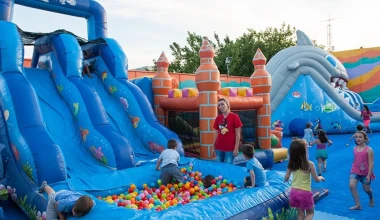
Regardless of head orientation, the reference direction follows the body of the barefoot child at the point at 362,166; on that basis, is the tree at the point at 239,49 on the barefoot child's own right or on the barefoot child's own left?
on the barefoot child's own right

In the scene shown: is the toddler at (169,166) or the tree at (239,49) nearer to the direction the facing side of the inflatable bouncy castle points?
the toddler

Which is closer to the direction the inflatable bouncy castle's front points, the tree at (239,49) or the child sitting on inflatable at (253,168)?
the child sitting on inflatable

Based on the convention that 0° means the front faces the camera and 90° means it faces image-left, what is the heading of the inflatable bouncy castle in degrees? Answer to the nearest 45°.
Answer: approximately 315°

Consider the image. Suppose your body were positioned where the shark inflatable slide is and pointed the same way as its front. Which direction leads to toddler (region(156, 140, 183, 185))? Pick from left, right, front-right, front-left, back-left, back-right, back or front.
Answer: right

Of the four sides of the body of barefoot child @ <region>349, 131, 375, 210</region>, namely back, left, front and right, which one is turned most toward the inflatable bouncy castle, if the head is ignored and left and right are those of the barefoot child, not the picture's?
right

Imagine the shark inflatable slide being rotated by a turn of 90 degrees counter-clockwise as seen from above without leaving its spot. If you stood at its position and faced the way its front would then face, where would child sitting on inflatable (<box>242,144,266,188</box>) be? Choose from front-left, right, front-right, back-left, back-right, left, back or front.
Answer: back

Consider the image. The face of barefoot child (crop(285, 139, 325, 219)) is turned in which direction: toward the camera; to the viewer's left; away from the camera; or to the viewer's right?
away from the camera
